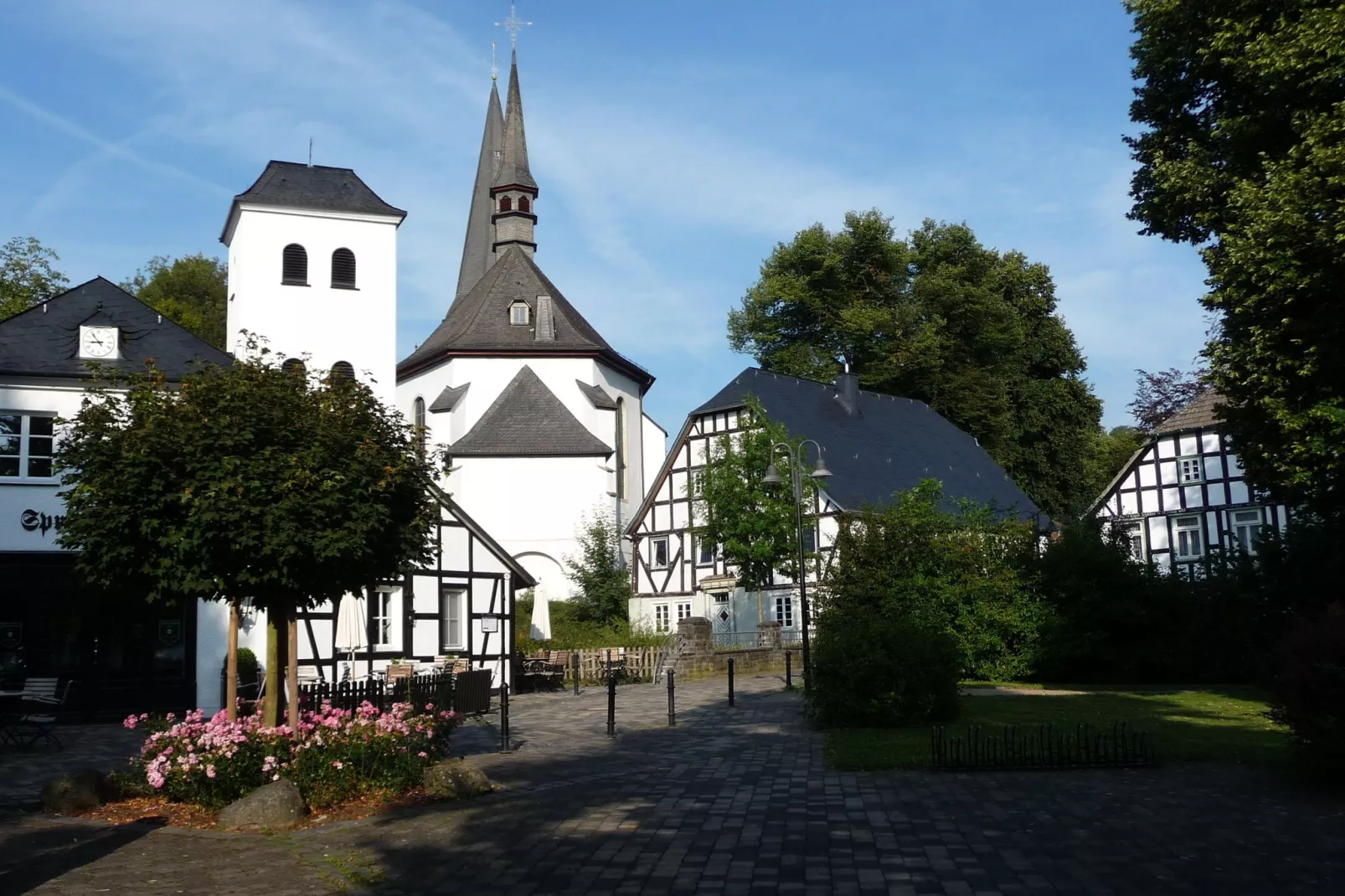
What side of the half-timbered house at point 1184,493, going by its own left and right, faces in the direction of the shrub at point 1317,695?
front

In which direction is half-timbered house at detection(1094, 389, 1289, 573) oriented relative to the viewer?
toward the camera

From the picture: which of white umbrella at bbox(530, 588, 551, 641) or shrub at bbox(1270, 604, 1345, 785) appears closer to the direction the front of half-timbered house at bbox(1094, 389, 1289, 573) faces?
the shrub

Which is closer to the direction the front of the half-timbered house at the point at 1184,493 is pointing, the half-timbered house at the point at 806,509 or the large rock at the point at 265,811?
the large rock

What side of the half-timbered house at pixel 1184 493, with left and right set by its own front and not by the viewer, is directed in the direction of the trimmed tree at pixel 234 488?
front

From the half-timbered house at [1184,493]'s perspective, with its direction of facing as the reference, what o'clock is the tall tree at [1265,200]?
The tall tree is roughly at 12 o'clock from the half-timbered house.

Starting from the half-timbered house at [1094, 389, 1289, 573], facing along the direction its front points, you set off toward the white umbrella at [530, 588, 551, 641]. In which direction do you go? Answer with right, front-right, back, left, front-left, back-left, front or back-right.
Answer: front-right

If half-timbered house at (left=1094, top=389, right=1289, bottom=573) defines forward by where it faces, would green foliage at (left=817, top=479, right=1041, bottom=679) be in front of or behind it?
in front

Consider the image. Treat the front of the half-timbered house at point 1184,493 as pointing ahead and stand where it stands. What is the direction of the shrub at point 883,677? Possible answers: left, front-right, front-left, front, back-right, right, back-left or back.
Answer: front

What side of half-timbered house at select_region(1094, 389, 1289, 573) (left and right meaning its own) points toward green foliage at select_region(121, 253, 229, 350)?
right

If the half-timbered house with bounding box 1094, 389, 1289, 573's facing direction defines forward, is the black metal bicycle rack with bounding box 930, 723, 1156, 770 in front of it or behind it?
in front
